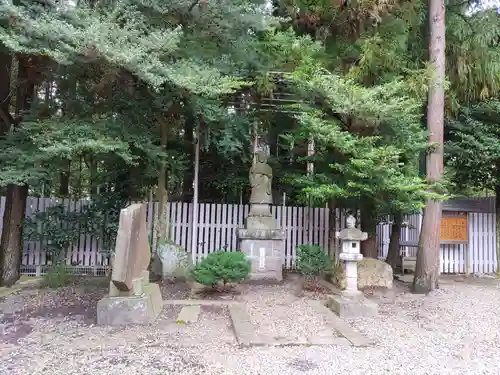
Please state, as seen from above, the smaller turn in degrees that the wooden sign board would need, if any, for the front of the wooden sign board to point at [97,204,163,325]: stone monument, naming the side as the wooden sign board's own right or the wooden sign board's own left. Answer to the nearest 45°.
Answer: approximately 45° to the wooden sign board's own right

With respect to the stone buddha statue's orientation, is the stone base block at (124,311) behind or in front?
in front

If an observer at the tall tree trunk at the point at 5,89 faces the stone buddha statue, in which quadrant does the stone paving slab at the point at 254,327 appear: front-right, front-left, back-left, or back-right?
front-right

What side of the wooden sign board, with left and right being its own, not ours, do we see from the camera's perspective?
front

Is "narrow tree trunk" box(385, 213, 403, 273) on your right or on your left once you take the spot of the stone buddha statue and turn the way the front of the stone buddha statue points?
on your left

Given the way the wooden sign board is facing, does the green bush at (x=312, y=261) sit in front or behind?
in front

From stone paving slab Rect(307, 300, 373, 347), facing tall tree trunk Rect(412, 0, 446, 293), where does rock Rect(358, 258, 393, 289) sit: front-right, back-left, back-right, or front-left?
front-left

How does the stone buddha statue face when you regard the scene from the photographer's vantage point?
facing the viewer

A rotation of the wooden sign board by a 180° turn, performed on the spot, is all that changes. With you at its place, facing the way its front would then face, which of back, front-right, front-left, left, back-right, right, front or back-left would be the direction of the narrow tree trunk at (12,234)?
back-left

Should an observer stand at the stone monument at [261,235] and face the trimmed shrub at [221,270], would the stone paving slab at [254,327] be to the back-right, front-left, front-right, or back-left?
front-left

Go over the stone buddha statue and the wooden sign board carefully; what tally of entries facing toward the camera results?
2

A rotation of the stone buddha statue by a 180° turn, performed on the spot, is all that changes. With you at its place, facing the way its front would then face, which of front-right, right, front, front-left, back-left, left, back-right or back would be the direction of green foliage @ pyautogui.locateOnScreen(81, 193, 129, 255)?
left

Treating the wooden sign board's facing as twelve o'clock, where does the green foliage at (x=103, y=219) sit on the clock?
The green foliage is roughly at 2 o'clock from the wooden sign board.

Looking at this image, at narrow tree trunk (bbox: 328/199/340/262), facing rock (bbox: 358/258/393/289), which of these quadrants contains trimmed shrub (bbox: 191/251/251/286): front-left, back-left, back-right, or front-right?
front-right

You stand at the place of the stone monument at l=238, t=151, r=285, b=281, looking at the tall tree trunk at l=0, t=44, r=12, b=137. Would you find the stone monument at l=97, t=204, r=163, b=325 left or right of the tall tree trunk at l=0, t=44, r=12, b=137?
left
